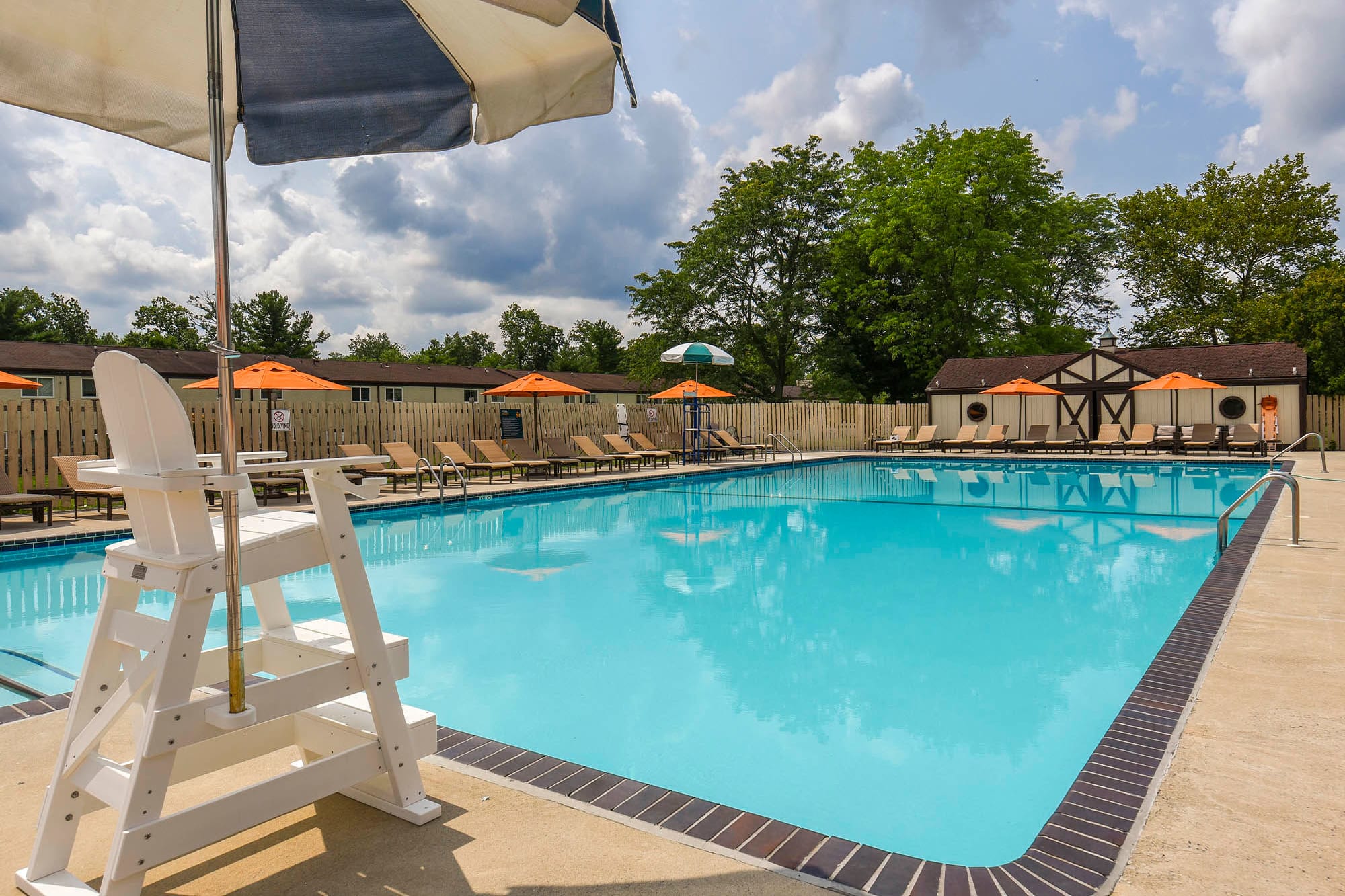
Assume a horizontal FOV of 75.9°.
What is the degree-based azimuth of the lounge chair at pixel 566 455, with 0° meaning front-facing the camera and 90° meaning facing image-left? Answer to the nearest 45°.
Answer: approximately 315°

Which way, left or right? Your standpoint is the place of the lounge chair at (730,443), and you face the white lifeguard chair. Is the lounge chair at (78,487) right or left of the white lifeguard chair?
right

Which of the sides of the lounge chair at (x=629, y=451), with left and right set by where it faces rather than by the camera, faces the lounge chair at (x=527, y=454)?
right

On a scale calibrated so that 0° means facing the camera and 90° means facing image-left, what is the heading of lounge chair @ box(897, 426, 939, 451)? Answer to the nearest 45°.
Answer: approximately 45°

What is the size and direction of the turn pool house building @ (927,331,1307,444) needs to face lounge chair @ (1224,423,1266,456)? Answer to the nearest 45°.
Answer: approximately 45° to its left

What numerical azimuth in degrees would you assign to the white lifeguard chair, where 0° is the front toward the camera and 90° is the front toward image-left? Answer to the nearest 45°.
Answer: approximately 225°

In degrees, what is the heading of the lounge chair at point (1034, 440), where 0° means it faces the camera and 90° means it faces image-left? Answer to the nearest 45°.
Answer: approximately 45°

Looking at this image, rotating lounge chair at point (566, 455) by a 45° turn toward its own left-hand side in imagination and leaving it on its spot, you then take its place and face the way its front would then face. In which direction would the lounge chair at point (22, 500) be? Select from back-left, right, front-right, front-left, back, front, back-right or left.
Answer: back-right

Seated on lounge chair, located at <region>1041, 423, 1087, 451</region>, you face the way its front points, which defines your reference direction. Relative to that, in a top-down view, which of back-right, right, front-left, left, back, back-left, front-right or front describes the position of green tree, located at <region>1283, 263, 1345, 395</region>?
back

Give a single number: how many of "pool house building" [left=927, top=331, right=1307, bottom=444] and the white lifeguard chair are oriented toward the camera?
1

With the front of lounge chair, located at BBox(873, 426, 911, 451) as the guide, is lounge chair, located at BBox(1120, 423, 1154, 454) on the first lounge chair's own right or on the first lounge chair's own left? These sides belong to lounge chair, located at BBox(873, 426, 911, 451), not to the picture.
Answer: on the first lounge chair's own left
